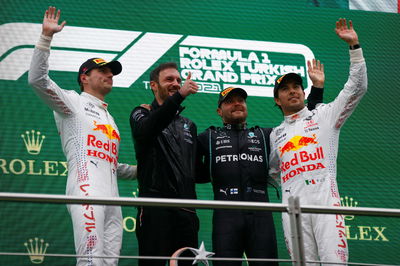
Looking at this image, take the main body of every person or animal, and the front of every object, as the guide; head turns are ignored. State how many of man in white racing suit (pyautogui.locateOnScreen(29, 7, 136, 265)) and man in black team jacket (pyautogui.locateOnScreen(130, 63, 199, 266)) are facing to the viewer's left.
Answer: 0

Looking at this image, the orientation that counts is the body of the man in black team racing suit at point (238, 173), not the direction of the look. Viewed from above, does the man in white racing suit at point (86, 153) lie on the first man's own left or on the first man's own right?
on the first man's own right

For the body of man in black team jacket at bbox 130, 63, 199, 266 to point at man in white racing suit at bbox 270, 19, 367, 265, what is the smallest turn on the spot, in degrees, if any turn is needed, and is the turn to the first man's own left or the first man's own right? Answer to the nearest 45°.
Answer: approximately 45° to the first man's own left

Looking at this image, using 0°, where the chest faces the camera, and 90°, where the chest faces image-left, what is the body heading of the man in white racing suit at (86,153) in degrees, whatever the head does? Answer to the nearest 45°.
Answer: approximately 315°

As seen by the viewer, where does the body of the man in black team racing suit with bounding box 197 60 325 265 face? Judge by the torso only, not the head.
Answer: toward the camera

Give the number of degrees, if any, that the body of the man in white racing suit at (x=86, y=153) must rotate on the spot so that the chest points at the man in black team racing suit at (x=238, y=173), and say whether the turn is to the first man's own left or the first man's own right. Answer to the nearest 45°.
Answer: approximately 45° to the first man's own left

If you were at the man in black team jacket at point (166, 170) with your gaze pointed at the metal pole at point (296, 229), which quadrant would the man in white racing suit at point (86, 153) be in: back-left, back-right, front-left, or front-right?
back-right

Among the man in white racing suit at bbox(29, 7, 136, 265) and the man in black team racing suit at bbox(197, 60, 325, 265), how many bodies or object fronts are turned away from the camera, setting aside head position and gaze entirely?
0

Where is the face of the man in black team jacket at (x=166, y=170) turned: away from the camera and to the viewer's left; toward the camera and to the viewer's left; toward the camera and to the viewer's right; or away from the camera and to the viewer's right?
toward the camera and to the viewer's right
